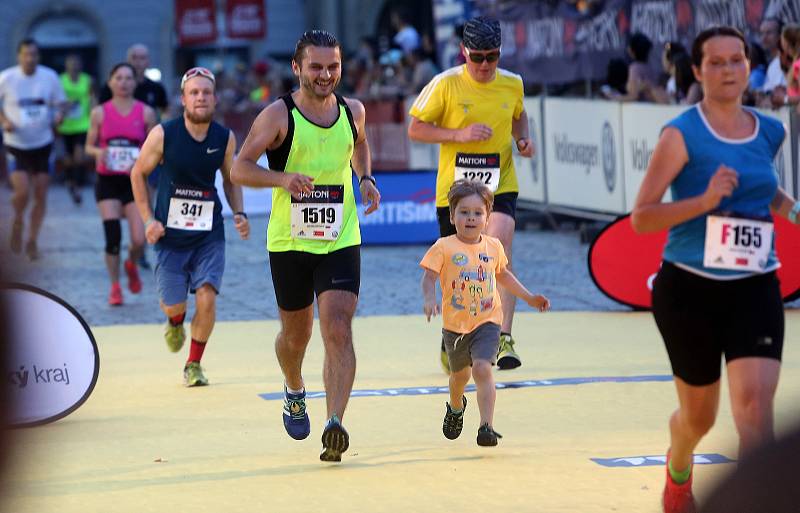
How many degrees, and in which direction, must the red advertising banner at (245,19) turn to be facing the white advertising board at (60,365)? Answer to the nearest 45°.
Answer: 0° — it already faces it

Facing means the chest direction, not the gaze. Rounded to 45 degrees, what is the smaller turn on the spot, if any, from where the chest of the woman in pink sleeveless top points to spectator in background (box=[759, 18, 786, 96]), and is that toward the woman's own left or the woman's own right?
approximately 90° to the woman's own left

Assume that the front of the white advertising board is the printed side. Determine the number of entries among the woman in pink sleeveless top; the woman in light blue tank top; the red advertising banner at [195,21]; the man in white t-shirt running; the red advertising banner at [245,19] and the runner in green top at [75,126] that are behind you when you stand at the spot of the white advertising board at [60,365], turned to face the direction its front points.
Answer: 5

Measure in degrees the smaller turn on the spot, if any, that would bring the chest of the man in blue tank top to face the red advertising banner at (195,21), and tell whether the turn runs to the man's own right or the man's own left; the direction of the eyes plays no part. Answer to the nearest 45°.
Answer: approximately 180°

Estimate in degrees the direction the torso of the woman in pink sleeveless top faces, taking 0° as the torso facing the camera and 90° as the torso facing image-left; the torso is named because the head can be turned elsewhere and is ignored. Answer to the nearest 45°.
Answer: approximately 0°

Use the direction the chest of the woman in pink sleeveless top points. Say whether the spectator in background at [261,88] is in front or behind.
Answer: behind

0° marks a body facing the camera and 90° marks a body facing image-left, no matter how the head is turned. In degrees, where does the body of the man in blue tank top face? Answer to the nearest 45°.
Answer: approximately 0°

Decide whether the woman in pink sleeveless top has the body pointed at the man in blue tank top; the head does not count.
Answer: yes

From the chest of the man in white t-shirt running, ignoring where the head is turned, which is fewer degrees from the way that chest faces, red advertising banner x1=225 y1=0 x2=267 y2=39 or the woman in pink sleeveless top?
the woman in pink sleeveless top

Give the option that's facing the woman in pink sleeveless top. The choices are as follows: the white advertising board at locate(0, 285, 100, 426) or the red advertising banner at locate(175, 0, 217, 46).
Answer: the red advertising banner
